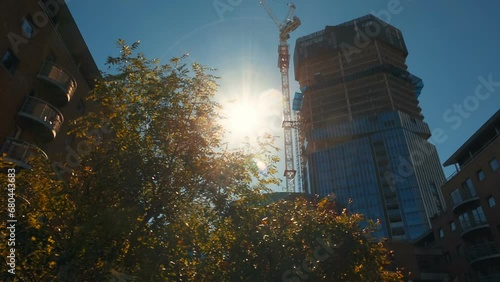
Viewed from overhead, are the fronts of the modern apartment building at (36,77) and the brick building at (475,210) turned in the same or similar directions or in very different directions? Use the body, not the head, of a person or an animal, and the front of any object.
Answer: very different directions

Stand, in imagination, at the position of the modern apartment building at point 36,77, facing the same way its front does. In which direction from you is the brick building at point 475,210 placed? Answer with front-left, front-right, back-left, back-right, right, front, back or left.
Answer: front-left

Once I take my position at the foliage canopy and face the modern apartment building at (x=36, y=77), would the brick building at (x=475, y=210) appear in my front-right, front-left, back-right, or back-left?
back-right

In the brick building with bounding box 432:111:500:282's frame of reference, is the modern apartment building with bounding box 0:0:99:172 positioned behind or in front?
in front

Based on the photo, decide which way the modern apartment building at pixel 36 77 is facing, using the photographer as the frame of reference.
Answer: facing the viewer and to the right of the viewer

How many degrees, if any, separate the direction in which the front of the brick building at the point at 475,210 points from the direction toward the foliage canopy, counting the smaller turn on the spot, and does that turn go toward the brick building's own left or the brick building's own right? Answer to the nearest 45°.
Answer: approximately 45° to the brick building's own left

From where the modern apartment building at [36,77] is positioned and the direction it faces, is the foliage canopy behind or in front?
in front

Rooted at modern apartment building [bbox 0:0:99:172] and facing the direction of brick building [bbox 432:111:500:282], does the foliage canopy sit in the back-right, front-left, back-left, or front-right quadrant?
front-right

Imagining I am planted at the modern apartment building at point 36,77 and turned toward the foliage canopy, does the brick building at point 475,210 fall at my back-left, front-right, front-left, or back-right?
front-left
